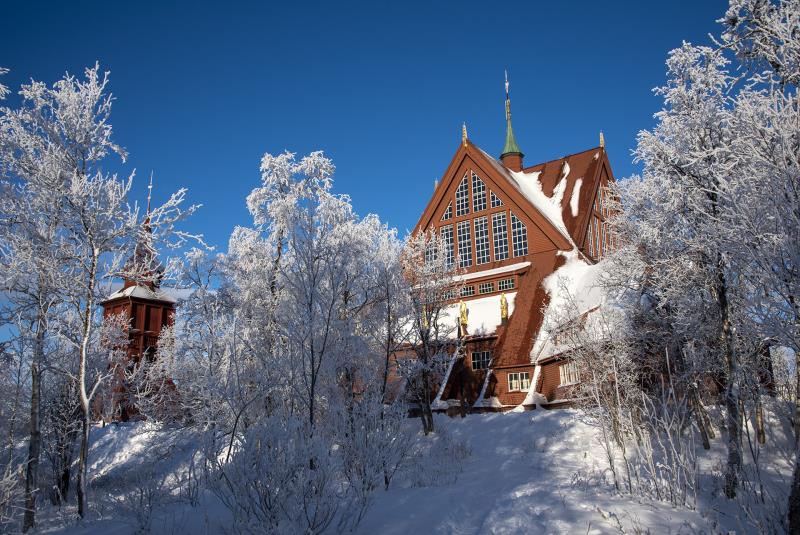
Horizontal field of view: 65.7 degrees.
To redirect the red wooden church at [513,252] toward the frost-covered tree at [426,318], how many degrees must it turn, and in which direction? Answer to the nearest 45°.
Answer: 0° — it already faces it

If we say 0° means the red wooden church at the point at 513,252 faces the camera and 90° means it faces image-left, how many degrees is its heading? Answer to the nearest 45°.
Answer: approximately 45°

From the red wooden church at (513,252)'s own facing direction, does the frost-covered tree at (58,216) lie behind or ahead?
ahead
